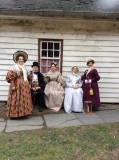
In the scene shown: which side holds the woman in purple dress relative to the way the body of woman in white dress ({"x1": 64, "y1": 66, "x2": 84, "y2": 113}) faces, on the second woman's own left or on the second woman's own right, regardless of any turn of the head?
on the second woman's own left

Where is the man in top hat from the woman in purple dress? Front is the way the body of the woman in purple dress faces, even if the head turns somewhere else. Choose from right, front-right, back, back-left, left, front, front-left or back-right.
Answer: front-right

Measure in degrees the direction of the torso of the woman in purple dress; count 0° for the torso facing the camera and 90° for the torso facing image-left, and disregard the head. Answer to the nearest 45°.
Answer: approximately 45°

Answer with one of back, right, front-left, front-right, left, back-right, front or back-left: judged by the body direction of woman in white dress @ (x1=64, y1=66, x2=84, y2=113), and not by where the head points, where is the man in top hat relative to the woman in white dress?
right

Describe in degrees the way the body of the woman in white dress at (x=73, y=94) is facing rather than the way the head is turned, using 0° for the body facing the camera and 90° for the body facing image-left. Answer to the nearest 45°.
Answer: approximately 0°
